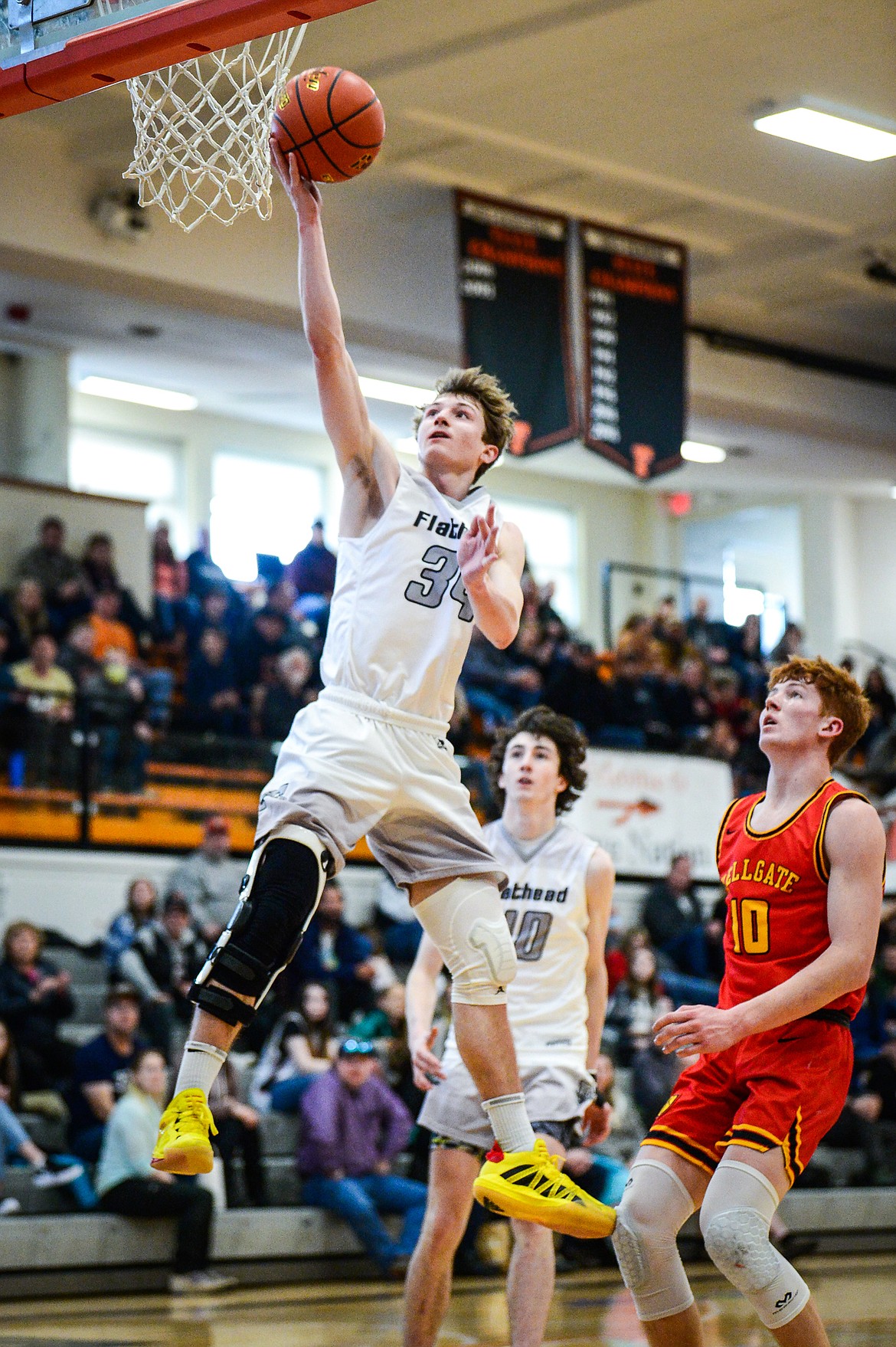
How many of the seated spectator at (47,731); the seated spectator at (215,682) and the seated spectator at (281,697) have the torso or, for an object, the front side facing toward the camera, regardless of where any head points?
3

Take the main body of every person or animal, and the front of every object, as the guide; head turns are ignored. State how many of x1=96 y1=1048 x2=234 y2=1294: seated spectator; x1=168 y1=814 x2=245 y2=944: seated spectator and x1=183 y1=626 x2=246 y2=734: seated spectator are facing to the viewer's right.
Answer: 1

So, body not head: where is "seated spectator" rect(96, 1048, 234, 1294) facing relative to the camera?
to the viewer's right

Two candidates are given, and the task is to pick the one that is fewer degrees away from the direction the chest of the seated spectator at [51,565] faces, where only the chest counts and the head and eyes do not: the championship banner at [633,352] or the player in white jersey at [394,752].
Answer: the player in white jersey

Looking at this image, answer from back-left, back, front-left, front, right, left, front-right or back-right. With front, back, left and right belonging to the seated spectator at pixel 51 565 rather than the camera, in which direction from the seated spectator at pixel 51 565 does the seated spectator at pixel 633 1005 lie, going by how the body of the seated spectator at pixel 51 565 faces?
front-left

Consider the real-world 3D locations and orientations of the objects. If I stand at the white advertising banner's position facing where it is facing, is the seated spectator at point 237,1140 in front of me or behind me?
in front
